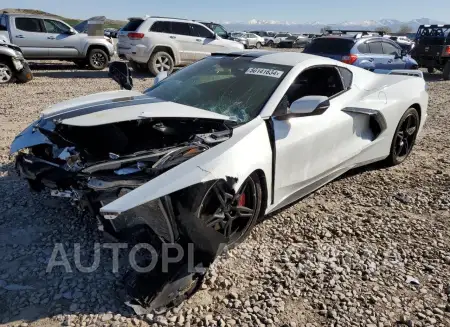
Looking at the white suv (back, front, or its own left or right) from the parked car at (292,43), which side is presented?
front

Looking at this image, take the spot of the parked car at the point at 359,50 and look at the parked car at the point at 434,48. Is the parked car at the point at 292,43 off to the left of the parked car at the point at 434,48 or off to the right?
left

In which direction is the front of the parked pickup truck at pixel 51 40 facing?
to the viewer's right

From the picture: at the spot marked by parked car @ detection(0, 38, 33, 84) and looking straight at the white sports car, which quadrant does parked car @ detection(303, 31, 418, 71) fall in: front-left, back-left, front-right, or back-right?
front-left

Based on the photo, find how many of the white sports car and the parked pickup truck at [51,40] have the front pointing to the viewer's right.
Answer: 1

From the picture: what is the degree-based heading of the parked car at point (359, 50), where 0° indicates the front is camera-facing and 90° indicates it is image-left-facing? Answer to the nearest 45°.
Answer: approximately 225°

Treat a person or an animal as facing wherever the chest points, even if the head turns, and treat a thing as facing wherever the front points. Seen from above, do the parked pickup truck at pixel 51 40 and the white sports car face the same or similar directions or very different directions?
very different directions

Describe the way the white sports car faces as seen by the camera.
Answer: facing the viewer and to the left of the viewer

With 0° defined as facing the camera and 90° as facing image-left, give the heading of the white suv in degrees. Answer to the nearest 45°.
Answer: approximately 225°

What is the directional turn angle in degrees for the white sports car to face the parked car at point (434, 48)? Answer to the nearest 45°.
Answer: approximately 180°

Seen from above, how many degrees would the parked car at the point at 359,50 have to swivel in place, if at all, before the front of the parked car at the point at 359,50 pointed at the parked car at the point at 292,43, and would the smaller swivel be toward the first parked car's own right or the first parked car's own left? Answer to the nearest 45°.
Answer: approximately 45° to the first parked car's own left

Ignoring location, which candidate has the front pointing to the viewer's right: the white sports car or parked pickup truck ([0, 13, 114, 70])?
the parked pickup truck
